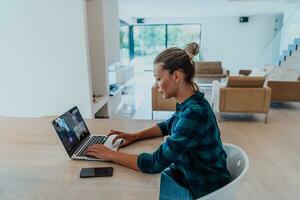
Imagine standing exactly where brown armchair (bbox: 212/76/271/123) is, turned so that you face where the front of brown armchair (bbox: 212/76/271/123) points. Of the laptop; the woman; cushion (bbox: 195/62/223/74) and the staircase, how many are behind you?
2

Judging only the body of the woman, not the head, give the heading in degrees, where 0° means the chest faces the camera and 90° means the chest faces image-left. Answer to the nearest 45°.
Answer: approximately 90°

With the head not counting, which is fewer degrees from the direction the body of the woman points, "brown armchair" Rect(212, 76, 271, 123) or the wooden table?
the wooden table

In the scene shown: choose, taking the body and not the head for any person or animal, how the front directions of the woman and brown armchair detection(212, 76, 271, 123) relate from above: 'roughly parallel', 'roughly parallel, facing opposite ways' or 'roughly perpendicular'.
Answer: roughly perpendicular

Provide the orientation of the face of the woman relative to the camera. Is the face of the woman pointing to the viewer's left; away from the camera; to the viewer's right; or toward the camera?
to the viewer's left

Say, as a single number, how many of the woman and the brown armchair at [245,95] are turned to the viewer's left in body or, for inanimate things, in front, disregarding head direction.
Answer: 1

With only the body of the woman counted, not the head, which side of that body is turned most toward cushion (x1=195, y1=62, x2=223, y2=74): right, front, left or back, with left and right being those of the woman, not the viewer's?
right

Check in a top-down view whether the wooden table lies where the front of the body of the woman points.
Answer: yes
